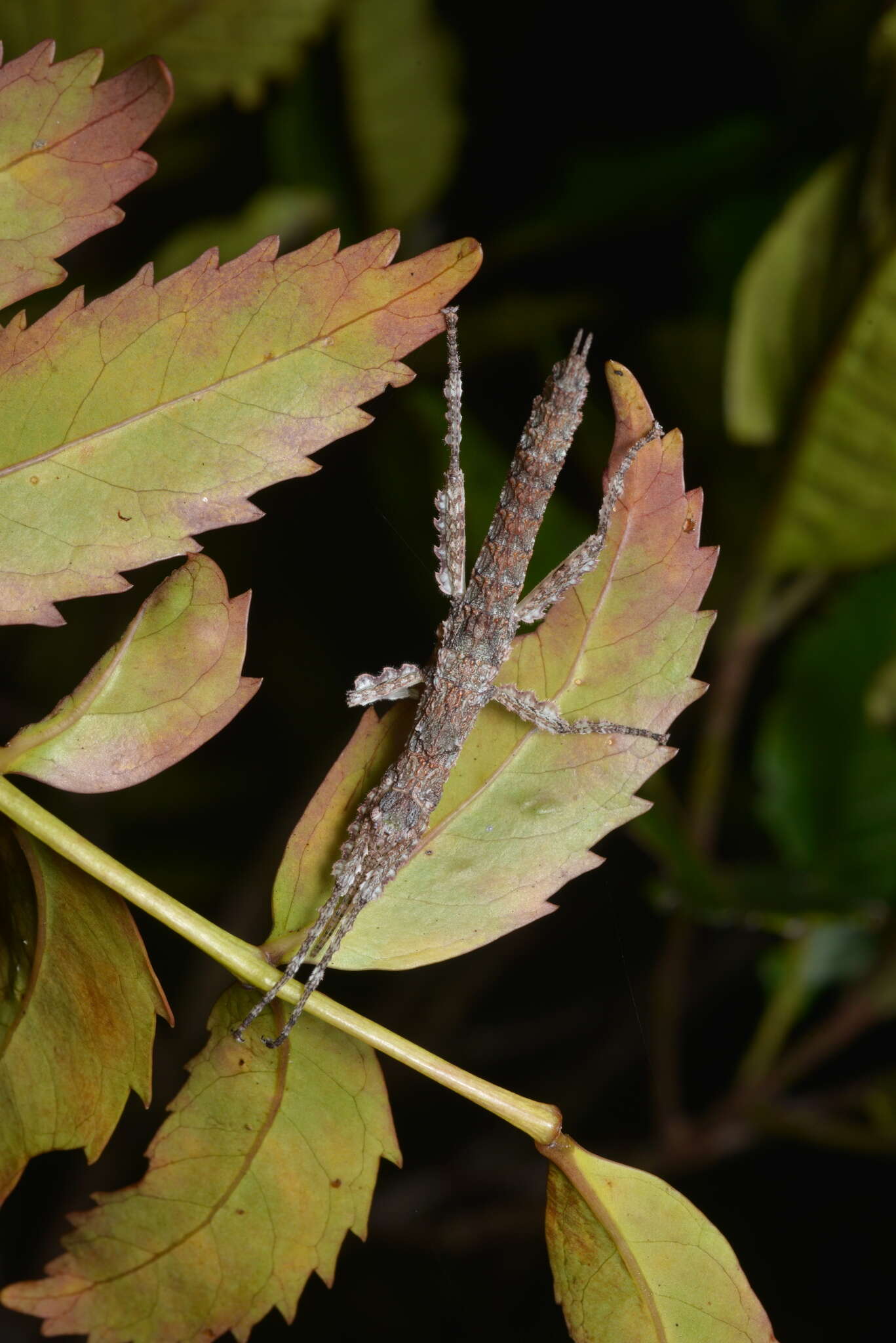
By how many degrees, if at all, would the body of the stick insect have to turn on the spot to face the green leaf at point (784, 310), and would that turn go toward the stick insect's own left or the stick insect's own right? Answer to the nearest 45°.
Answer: approximately 180°

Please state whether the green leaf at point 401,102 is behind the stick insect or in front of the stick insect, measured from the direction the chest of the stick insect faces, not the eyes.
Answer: behind

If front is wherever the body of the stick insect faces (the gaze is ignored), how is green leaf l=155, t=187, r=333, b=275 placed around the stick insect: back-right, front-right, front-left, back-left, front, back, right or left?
back-right

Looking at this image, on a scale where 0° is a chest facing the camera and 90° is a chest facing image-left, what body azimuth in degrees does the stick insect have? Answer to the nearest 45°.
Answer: approximately 45°

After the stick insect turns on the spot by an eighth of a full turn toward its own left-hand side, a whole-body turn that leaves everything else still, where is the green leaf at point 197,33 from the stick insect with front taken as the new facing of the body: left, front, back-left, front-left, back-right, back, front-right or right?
back
